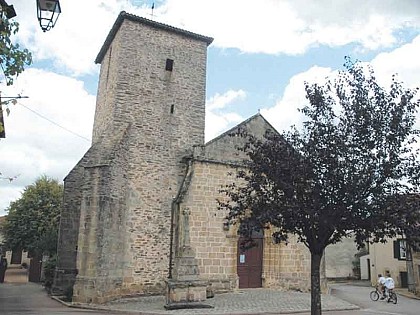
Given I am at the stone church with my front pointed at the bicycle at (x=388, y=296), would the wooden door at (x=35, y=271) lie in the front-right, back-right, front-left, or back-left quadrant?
back-left

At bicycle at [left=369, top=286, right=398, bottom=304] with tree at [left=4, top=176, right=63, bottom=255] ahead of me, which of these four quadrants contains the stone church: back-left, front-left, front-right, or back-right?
front-left

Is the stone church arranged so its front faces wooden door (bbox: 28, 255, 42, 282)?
no

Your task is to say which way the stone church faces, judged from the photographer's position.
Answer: facing the viewer

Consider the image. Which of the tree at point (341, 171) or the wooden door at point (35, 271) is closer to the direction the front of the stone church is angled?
the tree

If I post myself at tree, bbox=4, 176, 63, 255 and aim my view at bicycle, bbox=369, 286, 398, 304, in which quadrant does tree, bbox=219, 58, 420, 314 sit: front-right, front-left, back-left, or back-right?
front-right

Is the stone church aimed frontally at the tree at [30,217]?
no

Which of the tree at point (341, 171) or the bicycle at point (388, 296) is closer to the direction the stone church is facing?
the tree

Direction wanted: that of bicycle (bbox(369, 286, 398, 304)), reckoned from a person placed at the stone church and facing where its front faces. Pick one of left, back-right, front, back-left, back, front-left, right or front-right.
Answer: left

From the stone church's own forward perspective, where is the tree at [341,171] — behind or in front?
in front
